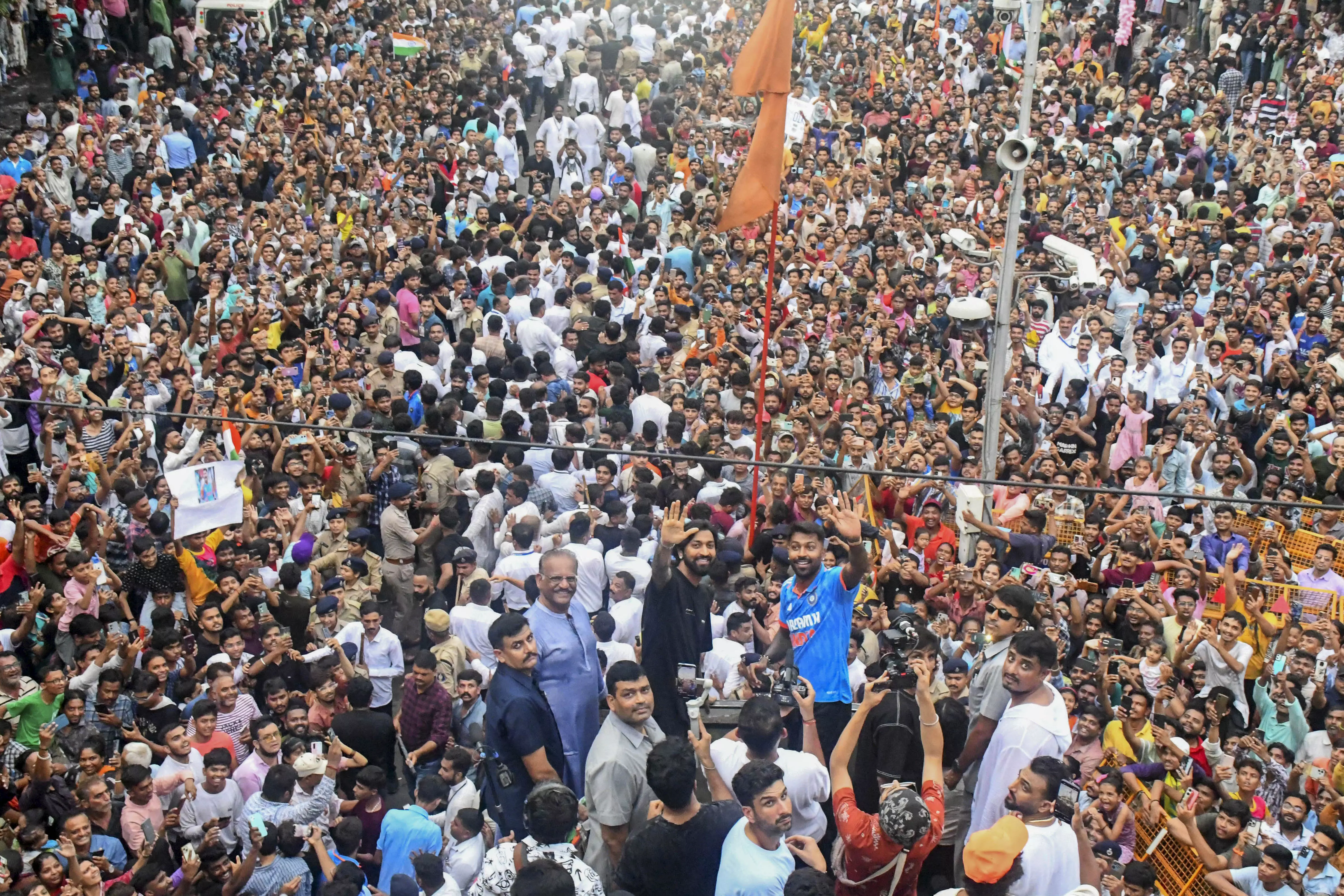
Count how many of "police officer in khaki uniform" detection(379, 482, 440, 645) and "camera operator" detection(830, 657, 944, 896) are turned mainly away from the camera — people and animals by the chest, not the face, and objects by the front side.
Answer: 1

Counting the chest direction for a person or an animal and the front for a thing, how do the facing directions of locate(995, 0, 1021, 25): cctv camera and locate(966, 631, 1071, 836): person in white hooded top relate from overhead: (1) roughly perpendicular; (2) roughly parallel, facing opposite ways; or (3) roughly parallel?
roughly perpendicular

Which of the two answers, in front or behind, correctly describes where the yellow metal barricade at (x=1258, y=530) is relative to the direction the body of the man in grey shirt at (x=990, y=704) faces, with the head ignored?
behind

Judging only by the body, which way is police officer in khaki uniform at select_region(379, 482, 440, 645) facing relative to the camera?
to the viewer's right

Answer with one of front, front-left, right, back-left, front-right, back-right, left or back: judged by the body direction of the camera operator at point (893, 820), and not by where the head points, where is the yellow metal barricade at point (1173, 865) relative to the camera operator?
front-right

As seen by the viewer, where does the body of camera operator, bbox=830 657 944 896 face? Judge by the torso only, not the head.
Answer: away from the camera

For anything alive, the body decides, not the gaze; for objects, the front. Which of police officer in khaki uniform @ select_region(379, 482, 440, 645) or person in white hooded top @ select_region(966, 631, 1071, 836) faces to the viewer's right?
the police officer in khaki uniform

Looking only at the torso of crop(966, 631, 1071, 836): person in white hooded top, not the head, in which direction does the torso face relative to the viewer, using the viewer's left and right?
facing to the left of the viewer

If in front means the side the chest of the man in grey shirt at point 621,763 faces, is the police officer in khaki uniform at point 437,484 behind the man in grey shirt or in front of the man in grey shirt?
behind

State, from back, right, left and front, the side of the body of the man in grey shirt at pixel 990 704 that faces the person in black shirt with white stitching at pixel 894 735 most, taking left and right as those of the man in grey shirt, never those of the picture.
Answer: front

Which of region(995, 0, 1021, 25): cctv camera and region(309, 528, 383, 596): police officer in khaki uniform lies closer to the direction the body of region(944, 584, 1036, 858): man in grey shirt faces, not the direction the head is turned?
the police officer in khaki uniform
